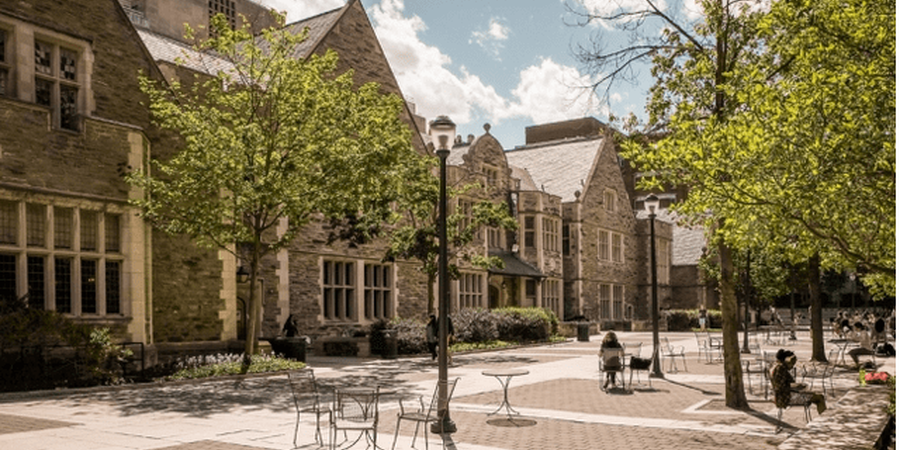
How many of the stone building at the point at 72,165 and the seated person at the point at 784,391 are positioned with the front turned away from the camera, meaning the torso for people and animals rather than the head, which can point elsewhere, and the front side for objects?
0

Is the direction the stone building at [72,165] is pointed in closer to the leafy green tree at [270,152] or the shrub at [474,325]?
the leafy green tree

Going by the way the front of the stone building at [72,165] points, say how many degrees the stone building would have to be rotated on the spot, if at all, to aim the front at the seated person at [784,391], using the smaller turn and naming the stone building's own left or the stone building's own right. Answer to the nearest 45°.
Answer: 0° — it already faces them

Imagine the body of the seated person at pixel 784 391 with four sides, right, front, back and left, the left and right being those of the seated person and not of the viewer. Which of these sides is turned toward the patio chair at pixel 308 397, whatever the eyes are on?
back

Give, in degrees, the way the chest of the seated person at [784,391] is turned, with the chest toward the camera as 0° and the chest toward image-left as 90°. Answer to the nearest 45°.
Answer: approximately 270°
